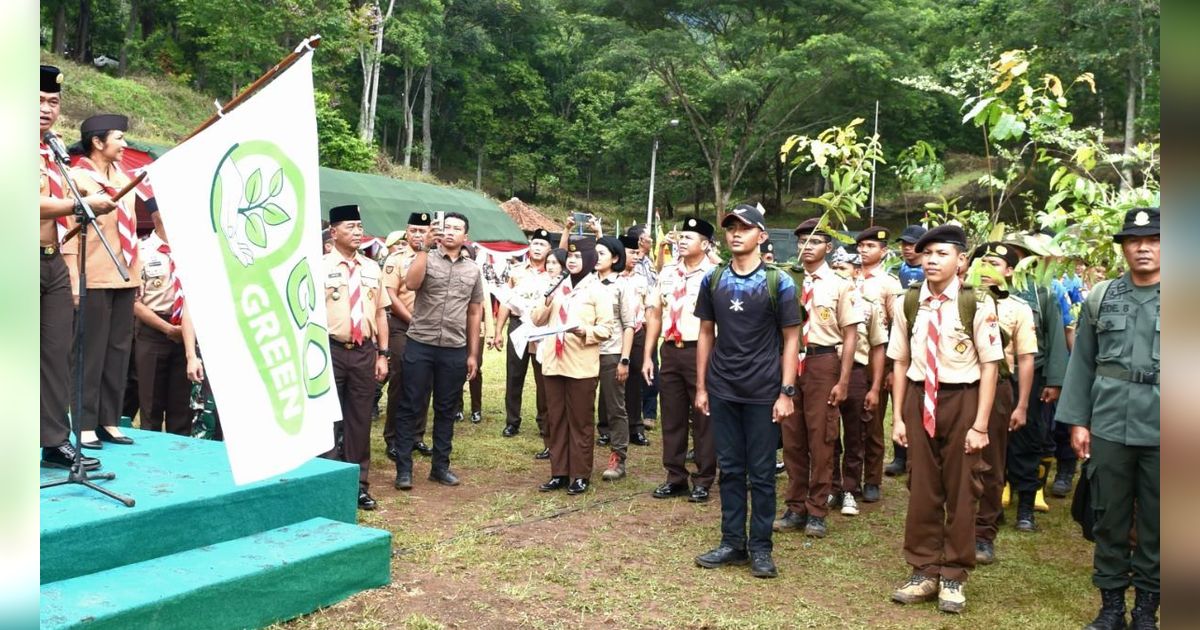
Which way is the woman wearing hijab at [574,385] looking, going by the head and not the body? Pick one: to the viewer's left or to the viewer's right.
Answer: to the viewer's left

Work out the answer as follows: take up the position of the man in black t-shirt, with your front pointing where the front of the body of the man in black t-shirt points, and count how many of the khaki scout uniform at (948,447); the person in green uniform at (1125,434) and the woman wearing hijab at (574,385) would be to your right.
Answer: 1

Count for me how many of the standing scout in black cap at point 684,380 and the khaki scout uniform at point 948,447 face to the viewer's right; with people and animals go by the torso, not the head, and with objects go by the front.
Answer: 0

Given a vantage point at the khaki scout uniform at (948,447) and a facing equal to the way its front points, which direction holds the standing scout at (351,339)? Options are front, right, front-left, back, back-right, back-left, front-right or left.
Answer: front-right

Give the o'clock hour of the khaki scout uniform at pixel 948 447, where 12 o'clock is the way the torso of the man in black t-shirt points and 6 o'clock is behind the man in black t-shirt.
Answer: The khaki scout uniform is roughly at 8 o'clock from the man in black t-shirt.

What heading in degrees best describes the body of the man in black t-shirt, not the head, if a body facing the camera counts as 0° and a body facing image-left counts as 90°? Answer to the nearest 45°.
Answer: approximately 45°

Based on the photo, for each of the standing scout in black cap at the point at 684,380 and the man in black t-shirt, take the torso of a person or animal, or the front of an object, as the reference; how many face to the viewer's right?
0

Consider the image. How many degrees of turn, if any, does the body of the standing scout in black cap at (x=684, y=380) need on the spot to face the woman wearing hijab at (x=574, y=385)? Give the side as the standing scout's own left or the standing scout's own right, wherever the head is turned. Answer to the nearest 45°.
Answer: approximately 45° to the standing scout's own right

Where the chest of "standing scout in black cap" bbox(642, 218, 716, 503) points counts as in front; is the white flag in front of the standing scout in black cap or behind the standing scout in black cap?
in front
